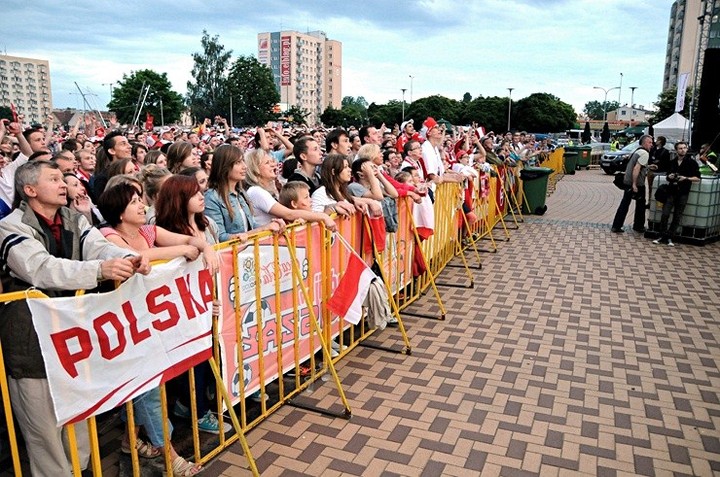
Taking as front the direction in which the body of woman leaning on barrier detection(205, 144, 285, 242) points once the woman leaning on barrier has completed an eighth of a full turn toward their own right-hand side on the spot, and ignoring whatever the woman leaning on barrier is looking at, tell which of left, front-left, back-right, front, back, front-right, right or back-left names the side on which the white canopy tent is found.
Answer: back-left

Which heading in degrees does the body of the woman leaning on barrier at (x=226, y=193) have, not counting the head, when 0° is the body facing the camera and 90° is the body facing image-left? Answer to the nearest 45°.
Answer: approximately 315°

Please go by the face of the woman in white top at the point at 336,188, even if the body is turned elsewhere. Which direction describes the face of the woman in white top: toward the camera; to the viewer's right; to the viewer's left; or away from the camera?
to the viewer's right

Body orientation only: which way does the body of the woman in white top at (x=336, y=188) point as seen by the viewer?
to the viewer's right

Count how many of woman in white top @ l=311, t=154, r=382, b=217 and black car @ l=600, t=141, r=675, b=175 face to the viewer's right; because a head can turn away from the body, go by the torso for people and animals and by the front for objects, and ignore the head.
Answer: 1

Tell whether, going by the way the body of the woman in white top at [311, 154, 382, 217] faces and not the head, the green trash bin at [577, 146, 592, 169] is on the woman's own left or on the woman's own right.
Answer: on the woman's own left

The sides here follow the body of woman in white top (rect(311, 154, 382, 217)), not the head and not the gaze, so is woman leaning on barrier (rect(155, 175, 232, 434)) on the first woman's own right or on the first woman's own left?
on the first woman's own right

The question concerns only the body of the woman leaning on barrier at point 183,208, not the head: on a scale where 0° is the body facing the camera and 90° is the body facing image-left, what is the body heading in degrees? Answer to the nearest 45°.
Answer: approximately 315°

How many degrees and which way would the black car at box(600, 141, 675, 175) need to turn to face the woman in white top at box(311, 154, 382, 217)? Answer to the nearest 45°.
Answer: approximately 45° to its left

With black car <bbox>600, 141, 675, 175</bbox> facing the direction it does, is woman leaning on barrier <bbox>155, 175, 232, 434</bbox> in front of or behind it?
in front
